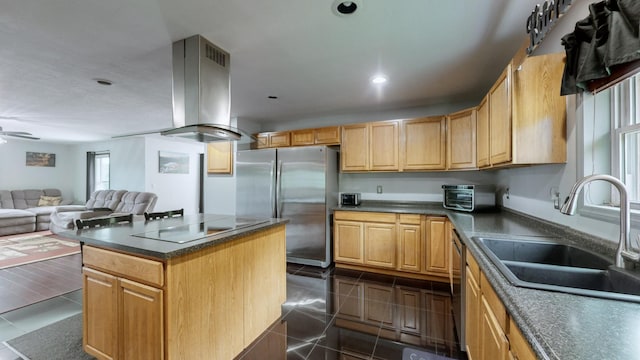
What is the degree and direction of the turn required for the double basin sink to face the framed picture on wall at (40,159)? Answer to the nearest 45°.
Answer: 0° — it already faces it

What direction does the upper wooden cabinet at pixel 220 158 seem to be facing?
toward the camera

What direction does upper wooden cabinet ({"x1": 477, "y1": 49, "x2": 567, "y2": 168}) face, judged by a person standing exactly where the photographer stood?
facing to the left of the viewer

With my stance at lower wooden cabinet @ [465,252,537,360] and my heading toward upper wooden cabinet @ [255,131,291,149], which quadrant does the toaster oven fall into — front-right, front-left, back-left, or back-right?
front-right

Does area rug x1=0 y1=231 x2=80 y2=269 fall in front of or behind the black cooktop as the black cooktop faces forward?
behind

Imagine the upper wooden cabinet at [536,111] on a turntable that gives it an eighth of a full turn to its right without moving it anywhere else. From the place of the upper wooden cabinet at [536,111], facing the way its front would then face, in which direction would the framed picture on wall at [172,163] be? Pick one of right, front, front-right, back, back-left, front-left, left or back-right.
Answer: front-left

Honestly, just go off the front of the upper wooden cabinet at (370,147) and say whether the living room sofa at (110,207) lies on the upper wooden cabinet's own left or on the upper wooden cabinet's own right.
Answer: on the upper wooden cabinet's own right

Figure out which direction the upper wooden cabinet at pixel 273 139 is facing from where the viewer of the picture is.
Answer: facing the viewer

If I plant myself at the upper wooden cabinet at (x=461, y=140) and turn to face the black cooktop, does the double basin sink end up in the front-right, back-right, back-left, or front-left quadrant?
front-left

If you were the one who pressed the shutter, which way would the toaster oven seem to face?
facing the viewer and to the left of the viewer

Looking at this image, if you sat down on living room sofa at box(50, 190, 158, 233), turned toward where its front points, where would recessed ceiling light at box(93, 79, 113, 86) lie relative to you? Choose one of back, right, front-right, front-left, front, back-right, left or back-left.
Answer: front-left

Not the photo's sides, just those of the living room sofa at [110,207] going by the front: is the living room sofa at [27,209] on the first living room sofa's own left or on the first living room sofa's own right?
on the first living room sofa's own right

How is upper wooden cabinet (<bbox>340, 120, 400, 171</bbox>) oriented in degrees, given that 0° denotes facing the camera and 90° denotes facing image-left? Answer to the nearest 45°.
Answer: approximately 0°
